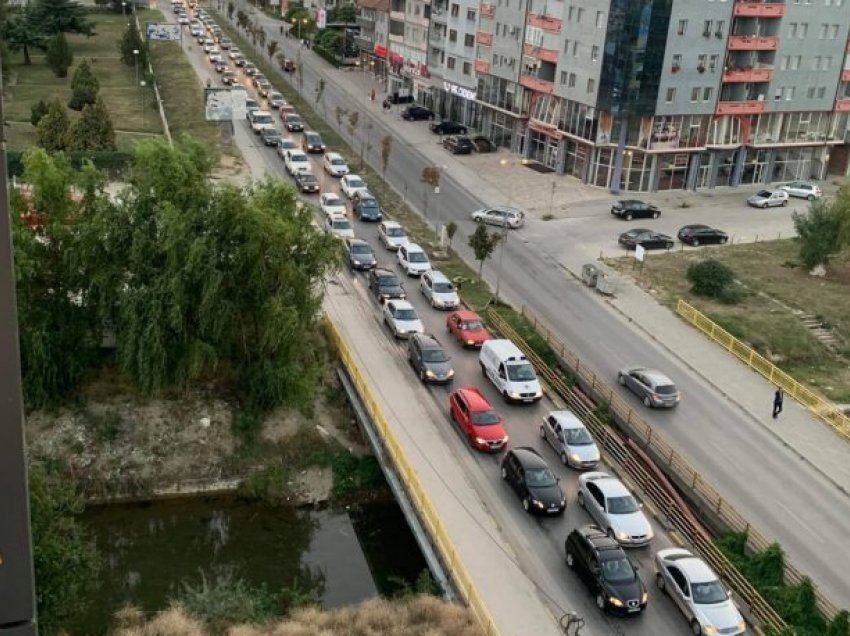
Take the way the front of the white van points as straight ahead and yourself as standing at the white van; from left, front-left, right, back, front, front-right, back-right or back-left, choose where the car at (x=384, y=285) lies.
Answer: back

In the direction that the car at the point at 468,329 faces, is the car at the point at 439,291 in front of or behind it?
behind

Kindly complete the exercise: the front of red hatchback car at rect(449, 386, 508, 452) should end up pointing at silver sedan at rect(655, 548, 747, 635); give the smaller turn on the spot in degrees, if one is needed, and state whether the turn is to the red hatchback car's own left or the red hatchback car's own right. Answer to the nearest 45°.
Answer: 0° — it already faces it

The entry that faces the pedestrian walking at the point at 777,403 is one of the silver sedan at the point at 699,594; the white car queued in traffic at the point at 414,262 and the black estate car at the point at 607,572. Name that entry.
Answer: the white car queued in traffic

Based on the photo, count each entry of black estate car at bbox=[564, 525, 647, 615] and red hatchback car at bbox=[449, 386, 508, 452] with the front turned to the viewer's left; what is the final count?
0

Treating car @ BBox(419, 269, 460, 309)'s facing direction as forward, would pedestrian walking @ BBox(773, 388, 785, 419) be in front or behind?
in front

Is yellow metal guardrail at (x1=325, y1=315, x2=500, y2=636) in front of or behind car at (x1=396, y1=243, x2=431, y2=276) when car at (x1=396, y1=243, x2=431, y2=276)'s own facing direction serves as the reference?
in front

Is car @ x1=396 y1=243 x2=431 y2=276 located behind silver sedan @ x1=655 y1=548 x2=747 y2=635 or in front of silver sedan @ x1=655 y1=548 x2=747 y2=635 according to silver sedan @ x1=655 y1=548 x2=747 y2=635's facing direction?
behind

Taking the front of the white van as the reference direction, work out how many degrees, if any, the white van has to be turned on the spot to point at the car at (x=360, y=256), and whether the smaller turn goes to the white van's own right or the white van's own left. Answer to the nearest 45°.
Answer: approximately 180°

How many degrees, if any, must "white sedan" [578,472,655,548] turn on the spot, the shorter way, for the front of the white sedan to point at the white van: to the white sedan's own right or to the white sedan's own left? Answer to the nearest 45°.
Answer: approximately 180°

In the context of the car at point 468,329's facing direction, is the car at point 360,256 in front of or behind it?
behind

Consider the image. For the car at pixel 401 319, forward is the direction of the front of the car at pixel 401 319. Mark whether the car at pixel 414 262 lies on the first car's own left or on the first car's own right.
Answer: on the first car's own left

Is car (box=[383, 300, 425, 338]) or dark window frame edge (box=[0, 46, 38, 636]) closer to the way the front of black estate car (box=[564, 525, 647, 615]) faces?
the dark window frame edge

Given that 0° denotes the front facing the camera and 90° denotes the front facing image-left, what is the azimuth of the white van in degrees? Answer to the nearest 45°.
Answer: approximately 315°

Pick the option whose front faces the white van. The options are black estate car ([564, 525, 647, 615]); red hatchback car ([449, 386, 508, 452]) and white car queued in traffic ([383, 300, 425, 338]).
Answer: the white car queued in traffic
